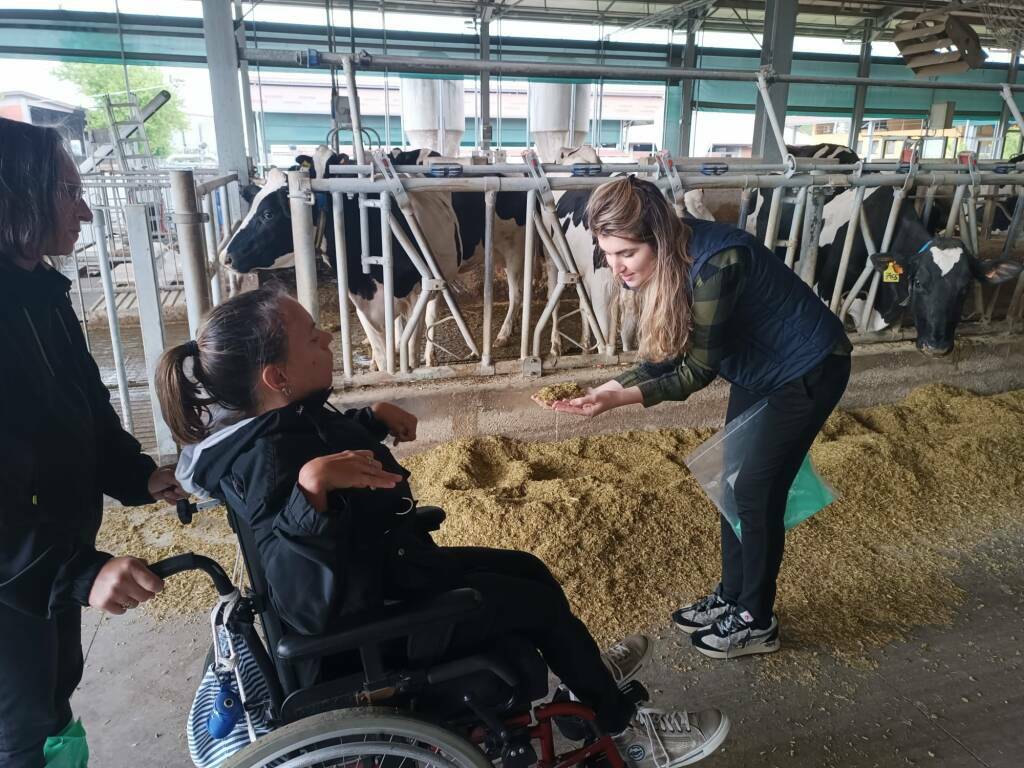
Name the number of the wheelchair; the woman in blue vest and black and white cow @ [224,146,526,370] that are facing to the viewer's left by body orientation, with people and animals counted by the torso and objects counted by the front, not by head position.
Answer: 2

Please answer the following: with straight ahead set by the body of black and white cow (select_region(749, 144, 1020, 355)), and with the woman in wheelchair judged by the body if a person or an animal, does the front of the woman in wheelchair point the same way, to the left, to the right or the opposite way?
to the left

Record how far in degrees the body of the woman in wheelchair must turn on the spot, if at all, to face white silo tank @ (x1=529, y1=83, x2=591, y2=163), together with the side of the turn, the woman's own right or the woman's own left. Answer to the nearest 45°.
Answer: approximately 90° to the woman's own left

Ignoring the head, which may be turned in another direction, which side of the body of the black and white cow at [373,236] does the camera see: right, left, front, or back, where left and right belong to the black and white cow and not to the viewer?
left

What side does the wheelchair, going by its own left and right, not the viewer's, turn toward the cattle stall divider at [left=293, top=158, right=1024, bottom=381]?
left

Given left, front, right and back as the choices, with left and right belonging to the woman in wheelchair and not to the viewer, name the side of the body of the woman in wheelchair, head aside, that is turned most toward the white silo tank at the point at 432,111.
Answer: left

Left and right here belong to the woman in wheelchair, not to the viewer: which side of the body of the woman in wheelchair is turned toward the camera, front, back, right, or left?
right

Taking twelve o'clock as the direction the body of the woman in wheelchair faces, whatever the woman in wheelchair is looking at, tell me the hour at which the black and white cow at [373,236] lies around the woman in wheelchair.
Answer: The black and white cow is roughly at 9 o'clock from the woman in wheelchair.

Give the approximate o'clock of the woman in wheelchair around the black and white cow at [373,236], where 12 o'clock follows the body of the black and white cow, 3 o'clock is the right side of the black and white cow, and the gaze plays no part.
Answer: The woman in wheelchair is roughly at 9 o'clock from the black and white cow.

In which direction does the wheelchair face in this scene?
to the viewer's right

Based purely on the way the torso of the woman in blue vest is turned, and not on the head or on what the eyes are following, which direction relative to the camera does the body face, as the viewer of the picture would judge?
to the viewer's left

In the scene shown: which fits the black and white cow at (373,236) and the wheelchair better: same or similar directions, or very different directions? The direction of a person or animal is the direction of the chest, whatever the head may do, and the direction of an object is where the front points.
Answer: very different directions

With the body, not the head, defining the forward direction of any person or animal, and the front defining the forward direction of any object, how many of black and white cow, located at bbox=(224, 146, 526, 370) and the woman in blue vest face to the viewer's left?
2

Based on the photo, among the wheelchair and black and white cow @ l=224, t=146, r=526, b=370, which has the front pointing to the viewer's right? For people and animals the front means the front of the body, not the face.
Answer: the wheelchair

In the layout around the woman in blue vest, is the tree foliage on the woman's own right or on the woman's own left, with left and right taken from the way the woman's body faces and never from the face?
on the woman's own right
